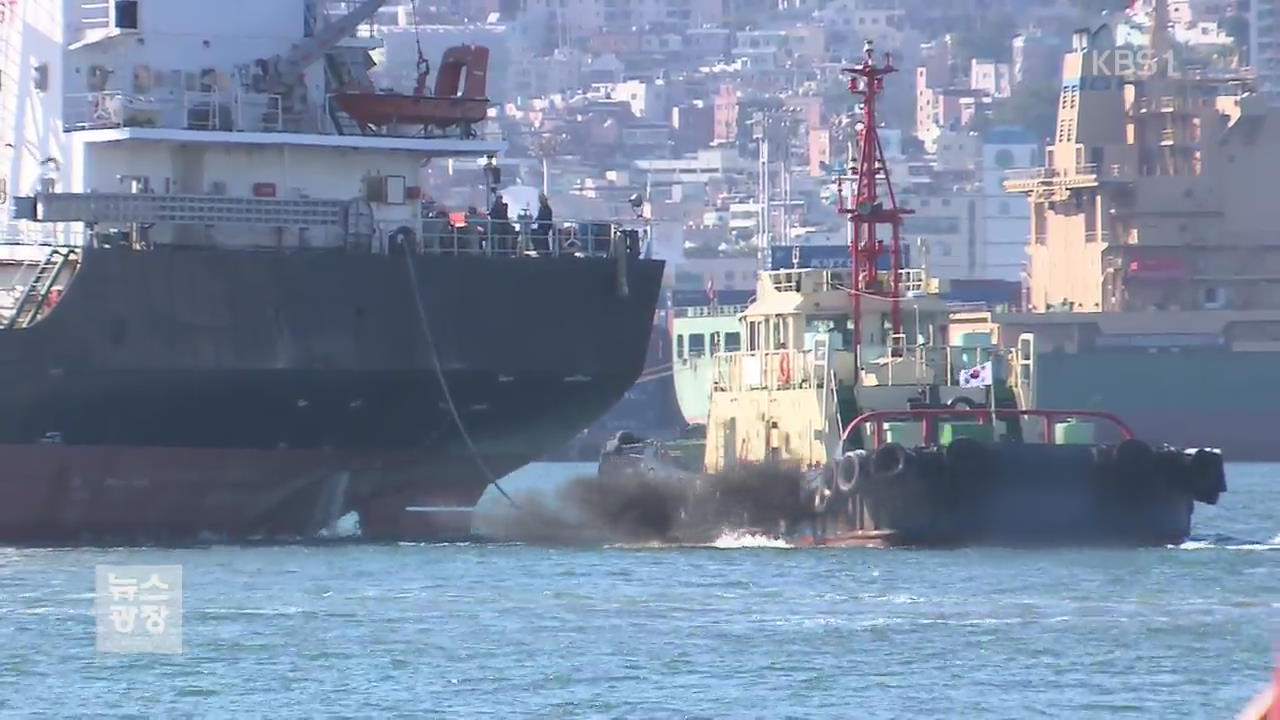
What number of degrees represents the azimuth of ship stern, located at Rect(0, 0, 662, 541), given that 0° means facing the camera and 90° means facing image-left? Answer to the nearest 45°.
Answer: approximately 90°

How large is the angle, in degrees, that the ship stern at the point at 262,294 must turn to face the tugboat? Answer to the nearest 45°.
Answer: approximately 180°
